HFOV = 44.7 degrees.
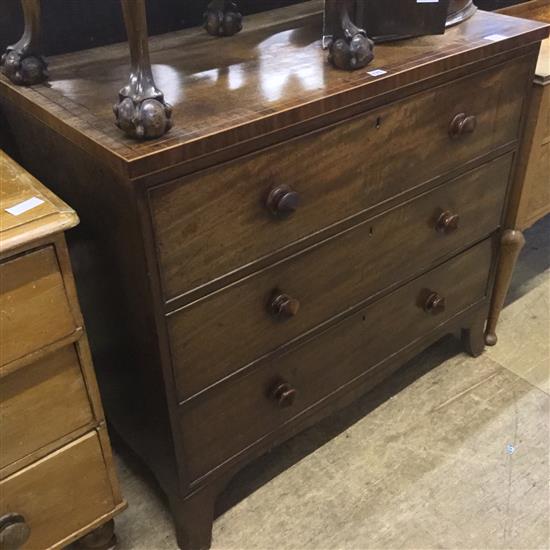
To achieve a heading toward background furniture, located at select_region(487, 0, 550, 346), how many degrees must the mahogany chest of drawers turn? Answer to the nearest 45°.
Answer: approximately 90° to its left

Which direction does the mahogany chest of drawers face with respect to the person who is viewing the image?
facing the viewer and to the right of the viewer
